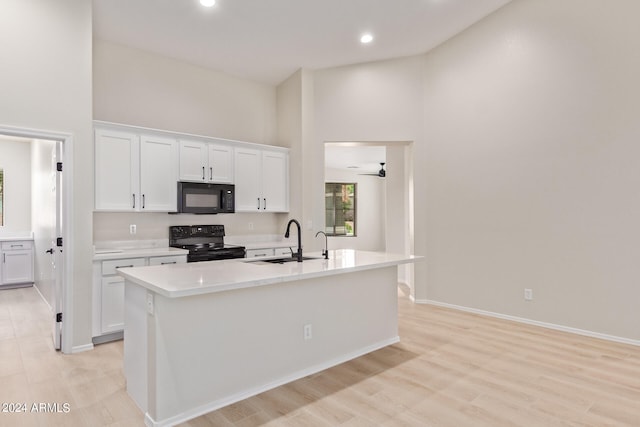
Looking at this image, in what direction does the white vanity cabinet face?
toward the camera

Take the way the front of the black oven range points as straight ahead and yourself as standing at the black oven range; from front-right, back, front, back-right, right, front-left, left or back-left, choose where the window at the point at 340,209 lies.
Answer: left

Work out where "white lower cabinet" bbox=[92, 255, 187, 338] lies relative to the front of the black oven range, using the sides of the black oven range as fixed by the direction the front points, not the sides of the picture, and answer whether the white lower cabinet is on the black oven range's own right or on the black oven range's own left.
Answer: on the black oven range's own right

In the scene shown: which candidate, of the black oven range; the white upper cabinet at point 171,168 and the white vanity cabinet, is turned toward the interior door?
the white vanity cabinet

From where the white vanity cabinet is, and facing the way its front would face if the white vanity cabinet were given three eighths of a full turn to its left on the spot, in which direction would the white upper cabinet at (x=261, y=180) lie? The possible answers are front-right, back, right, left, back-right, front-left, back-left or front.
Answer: right

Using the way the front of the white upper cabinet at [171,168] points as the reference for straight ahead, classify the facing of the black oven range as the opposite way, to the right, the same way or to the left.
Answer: the same way

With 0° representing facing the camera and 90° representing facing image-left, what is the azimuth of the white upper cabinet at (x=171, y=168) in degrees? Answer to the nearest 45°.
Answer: approximately 315°

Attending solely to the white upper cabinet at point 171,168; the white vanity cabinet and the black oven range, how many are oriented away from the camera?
0

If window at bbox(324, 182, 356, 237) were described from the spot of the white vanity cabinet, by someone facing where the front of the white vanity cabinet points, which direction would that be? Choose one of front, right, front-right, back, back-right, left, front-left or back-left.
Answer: left

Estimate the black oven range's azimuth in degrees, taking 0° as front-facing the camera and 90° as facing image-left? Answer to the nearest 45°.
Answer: approximately 315°

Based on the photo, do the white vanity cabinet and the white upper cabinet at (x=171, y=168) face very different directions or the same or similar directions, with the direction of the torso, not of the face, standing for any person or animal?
same or similar directions

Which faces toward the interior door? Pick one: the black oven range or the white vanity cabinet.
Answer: the white vanity cabinet

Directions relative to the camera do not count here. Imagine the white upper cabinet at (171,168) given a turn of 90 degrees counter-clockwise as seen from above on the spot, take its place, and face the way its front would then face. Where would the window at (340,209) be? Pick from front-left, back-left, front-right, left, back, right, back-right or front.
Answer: front

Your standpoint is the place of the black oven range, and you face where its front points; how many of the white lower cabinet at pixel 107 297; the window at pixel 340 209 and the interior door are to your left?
1

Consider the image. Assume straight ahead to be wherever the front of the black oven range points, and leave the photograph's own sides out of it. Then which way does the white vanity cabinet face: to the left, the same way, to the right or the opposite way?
the same way

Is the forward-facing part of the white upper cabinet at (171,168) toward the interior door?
no
